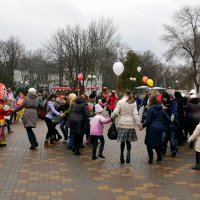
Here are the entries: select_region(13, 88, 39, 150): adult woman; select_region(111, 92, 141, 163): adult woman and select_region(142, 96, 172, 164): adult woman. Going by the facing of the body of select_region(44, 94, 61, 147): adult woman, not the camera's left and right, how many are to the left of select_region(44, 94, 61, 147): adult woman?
0

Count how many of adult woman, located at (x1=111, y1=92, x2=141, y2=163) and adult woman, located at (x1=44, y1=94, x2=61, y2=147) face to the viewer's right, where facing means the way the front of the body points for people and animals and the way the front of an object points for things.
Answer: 1

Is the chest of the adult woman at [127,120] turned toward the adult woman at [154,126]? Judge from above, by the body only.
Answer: no

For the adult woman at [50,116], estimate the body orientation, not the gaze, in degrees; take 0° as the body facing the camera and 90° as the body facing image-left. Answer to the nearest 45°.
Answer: approximately 270°

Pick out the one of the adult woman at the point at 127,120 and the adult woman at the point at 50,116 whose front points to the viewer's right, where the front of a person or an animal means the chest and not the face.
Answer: the adult woman at the point at 50,116

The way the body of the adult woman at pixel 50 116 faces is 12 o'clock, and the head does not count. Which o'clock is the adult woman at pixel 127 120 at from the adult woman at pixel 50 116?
the adult woman at pixel 127 120 is roughly at 2 o'clock from the adult woman at pixel 50 116.

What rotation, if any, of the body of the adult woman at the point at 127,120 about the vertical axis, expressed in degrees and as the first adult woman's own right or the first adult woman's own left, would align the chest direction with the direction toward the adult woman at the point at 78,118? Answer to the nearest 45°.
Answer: approximately 45° to the first adult woman's own left

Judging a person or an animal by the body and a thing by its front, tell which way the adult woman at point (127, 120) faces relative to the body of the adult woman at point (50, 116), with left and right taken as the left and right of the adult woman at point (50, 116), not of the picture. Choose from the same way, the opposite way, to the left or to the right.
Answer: to the left

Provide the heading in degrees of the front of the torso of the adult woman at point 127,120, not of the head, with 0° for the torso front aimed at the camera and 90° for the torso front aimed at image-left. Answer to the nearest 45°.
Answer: approximately 180°

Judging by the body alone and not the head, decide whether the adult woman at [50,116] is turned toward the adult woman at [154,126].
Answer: no

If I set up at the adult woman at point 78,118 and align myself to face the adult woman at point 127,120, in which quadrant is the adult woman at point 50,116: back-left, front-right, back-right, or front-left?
back-left

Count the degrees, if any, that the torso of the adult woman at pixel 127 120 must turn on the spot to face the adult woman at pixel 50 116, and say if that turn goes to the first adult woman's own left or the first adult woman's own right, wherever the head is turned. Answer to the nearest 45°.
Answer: approximately 45° to the first adult woman's own left
